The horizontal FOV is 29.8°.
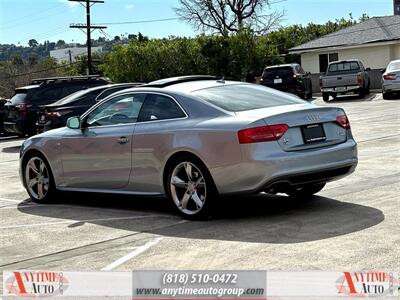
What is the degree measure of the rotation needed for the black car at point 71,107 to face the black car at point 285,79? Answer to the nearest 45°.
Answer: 0° — it already faces it

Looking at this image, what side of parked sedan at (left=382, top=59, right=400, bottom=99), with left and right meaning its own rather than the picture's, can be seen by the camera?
back

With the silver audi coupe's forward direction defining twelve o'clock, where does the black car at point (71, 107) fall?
The black car is roughly at 1 o'clock from the silver audi coupe.

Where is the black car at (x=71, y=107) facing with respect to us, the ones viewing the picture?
facing away from the viewer and to the right of the viewer

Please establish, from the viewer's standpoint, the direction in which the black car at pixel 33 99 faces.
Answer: facing away from the viewer and to the right of the viewer

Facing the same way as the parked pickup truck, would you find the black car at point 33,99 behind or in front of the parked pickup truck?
behind

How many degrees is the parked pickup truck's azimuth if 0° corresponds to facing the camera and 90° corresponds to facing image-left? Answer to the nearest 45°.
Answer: approximately 180°

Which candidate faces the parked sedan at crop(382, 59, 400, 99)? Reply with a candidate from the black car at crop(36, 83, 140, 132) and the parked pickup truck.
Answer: the black car

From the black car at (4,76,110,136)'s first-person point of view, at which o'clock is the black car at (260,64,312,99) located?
the black car at (260,64,312,99) is roughly at 12 o'clock from the black car at (4,76,110,136).

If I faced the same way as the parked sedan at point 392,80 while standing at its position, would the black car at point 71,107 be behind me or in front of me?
behind

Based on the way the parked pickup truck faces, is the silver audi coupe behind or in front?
behind

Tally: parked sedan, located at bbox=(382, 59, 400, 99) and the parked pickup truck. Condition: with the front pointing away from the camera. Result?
2

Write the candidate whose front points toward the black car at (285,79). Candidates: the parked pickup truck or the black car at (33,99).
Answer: the black car at (33,99)
